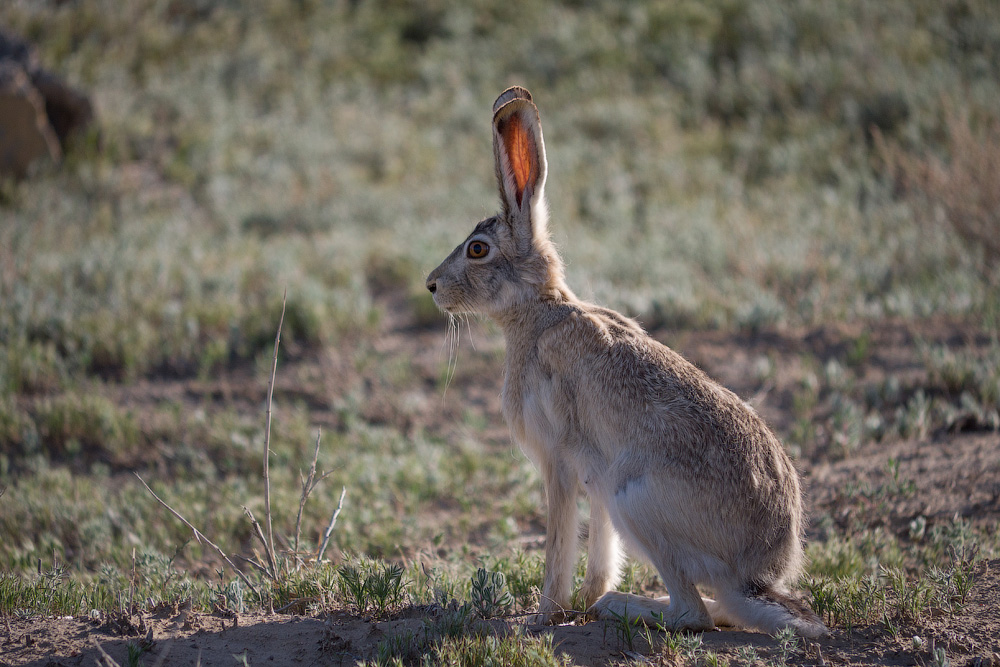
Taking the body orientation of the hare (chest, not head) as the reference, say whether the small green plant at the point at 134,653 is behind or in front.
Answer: in front

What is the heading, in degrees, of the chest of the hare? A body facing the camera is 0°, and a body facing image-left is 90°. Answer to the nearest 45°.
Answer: approximately 90°

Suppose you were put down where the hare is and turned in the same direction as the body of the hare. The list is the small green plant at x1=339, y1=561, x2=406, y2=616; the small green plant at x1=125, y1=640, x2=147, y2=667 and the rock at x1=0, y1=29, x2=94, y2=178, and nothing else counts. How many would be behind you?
0

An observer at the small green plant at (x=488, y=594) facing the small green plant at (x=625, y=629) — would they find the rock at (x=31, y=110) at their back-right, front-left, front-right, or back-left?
back-left

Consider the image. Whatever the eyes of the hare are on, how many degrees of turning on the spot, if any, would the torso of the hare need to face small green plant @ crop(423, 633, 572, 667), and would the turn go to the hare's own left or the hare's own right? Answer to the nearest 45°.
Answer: approximately 45° to the hare's own left

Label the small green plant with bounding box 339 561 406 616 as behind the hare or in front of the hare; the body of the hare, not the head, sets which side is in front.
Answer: in front

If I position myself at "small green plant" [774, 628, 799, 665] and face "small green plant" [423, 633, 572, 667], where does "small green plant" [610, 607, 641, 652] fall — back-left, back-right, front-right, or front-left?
front-right

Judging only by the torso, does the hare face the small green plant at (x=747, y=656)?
no
